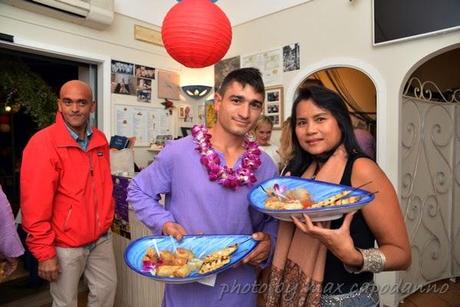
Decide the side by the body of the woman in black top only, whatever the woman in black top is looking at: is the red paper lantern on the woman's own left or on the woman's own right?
on the woman's own right

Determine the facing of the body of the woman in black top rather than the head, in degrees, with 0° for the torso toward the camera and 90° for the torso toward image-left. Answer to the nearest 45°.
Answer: approximately 45°

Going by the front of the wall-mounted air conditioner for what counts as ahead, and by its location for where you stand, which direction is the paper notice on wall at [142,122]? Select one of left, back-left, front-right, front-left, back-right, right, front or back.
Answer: left

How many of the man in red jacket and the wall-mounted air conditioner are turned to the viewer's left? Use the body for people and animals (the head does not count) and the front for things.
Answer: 0

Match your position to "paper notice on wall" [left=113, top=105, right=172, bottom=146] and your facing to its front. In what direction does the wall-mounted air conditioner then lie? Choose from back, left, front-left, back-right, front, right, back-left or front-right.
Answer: right

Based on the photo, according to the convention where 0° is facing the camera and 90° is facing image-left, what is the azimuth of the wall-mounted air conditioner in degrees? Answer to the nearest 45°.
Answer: approximately 315°

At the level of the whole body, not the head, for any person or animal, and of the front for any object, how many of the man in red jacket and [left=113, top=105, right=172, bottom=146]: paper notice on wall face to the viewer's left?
0

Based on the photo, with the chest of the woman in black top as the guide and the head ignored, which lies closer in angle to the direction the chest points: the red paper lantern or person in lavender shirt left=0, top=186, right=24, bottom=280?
the person in lavender shirt

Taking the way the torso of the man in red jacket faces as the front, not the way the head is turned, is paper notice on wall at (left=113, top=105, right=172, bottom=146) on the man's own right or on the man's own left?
on the man's own left
